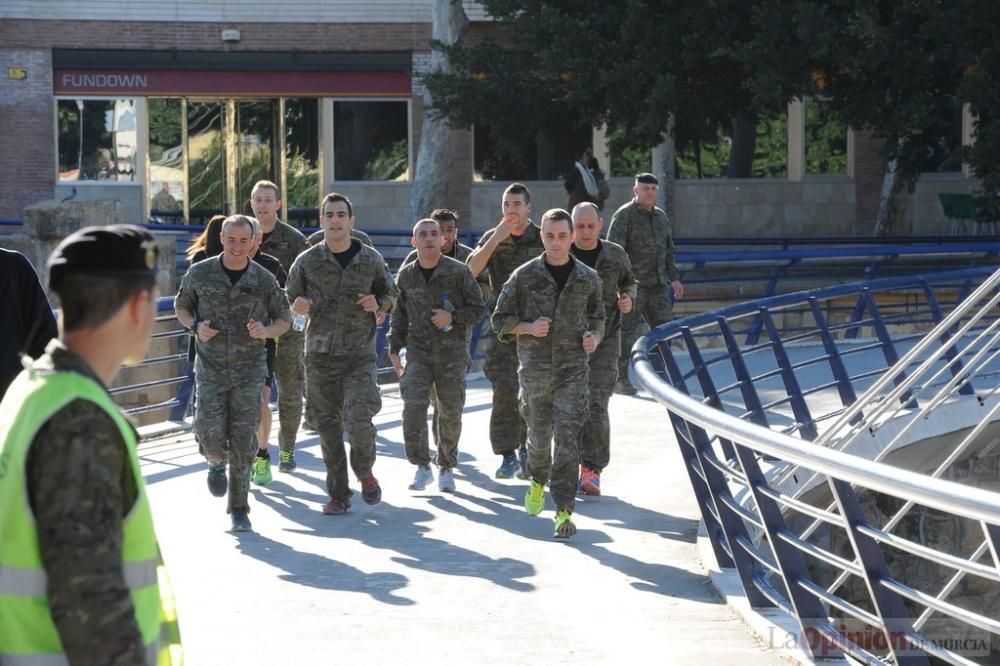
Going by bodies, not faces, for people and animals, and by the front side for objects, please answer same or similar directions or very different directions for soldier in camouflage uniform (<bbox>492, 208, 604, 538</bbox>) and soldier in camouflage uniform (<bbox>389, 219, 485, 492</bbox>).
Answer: same or similar directions

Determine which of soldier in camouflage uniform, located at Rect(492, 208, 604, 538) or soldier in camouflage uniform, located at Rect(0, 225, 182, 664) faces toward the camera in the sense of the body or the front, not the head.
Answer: soldier in camouflage uniform, located at Rect(492, 208, 604, 538)

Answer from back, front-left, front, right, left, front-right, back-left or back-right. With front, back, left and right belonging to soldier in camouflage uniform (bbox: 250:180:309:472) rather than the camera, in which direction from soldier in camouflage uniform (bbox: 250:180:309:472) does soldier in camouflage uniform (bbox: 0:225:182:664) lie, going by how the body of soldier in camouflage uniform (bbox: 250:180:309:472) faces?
front

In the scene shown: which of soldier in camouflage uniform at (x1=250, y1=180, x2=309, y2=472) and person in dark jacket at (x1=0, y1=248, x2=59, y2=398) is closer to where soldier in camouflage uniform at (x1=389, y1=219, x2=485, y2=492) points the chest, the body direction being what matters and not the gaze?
the person in dark jacket

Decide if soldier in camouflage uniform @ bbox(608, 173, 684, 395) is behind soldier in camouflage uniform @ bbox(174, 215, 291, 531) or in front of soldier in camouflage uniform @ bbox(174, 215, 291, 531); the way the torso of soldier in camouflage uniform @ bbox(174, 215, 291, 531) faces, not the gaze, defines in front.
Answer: behind

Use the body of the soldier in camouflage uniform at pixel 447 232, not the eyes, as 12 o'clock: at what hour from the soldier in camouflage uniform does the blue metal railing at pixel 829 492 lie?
The blue metal railing is roughly at 11 o'clock from the soldier in camouflage uniform.

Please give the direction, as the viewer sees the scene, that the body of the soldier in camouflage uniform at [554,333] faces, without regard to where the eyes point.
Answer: toward the camera

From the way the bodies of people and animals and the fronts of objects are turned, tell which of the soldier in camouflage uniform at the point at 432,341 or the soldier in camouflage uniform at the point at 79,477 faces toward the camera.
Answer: the soldier in camouflage uniform at the point at 432,341

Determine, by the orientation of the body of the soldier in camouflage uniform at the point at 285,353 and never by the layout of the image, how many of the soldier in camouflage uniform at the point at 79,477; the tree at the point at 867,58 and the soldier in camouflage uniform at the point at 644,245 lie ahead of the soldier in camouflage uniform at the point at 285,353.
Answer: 1

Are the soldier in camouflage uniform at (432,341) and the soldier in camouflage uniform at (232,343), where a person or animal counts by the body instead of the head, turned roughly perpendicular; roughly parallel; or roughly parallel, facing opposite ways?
roughly parallel

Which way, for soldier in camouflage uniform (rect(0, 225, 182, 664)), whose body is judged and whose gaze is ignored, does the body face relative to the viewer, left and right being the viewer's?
facing away from the viewer and to the right of the viewer

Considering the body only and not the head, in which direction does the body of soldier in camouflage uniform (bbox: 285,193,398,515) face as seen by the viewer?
toward the camera

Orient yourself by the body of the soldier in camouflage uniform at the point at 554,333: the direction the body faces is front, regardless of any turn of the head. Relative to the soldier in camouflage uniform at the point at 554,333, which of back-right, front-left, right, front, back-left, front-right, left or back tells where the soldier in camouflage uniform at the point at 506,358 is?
back

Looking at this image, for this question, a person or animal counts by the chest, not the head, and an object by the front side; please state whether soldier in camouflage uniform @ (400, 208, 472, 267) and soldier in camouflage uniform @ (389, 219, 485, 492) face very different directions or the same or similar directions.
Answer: same or similar directions

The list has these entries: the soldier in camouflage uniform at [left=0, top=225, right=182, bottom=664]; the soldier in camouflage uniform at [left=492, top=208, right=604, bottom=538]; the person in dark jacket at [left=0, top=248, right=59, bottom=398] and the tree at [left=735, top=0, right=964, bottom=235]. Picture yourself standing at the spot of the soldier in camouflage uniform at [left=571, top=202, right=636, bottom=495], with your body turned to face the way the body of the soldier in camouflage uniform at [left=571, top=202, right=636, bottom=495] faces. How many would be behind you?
1

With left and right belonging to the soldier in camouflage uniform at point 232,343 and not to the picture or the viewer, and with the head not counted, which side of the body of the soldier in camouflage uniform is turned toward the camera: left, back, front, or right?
front

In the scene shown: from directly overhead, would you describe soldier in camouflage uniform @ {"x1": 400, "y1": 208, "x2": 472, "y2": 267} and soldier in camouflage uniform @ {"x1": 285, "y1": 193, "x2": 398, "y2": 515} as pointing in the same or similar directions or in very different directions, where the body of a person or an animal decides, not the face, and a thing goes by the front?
same or similar directions
